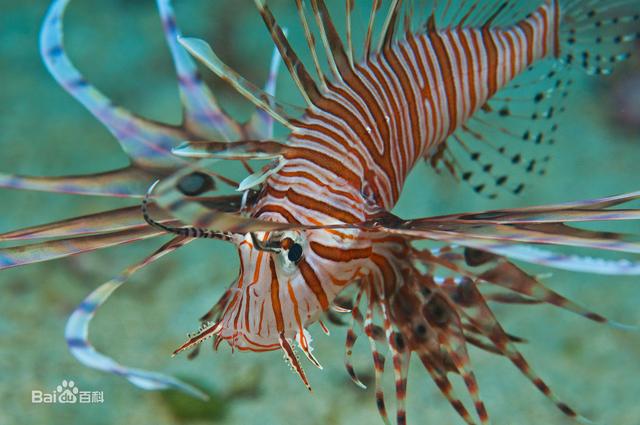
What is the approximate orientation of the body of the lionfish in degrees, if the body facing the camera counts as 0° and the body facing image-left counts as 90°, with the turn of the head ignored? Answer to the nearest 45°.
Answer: approximately 45°
